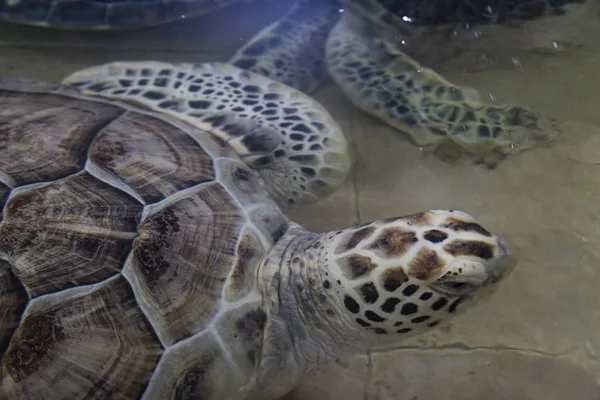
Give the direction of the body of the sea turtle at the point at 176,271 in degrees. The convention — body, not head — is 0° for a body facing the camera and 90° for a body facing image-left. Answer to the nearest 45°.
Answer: approximately 270°

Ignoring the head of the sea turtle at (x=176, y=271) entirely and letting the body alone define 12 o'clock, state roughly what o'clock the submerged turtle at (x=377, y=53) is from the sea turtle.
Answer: The submerged turtle is roughly at 10 o'clock from the sea turtle.
